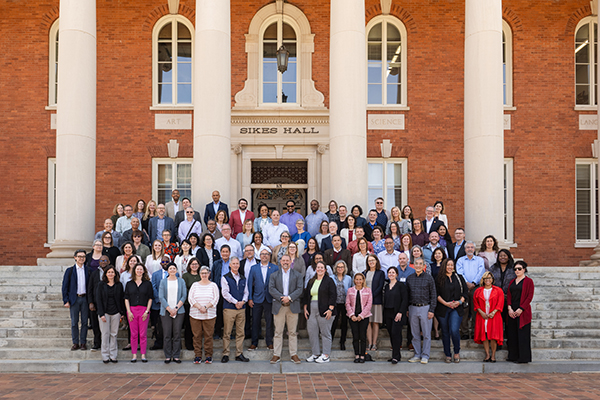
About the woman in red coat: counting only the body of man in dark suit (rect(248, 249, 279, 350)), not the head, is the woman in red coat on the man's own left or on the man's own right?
on the man's own left

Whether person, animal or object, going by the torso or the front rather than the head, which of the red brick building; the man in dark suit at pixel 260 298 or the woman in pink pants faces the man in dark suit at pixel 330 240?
the red brick building

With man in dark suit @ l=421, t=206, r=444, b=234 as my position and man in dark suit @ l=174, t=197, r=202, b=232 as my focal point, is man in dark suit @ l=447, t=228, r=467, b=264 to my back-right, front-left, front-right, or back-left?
back-left

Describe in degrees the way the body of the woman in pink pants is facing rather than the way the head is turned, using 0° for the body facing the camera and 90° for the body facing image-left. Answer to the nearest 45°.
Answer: approximately 0°

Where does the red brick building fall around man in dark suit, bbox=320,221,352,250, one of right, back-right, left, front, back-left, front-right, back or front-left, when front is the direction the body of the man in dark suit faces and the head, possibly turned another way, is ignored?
back

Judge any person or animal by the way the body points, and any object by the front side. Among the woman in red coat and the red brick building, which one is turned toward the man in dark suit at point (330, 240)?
the red brick building

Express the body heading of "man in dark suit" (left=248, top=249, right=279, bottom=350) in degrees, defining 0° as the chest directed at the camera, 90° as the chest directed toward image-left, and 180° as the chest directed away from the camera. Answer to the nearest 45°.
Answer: approximately 0°

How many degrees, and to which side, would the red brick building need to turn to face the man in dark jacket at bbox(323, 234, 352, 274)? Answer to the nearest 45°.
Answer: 0° — it already faces them

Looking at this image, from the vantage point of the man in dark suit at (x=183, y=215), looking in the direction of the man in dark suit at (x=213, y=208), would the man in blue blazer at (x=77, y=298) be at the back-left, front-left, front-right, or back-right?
back-right
